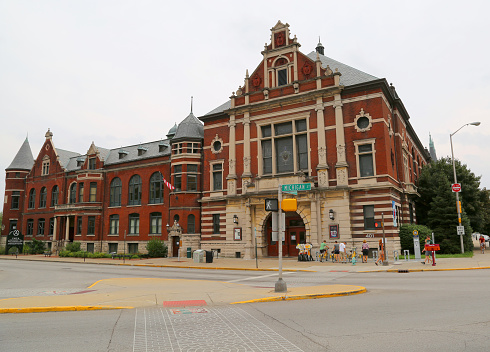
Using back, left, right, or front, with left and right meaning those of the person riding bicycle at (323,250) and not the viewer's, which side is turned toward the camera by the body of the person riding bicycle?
right

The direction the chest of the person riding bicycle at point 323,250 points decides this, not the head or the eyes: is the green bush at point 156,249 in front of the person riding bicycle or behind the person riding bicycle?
behind

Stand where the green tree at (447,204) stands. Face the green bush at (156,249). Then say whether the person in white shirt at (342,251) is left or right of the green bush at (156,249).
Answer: left

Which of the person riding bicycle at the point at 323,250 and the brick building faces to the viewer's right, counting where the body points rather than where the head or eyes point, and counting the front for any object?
the person riding bicycle

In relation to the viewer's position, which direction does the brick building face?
facing the viewer and to the left of the viewer

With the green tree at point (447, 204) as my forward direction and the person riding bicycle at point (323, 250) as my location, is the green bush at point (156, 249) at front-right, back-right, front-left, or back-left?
back-left

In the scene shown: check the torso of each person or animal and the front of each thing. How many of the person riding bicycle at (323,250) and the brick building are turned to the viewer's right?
1
